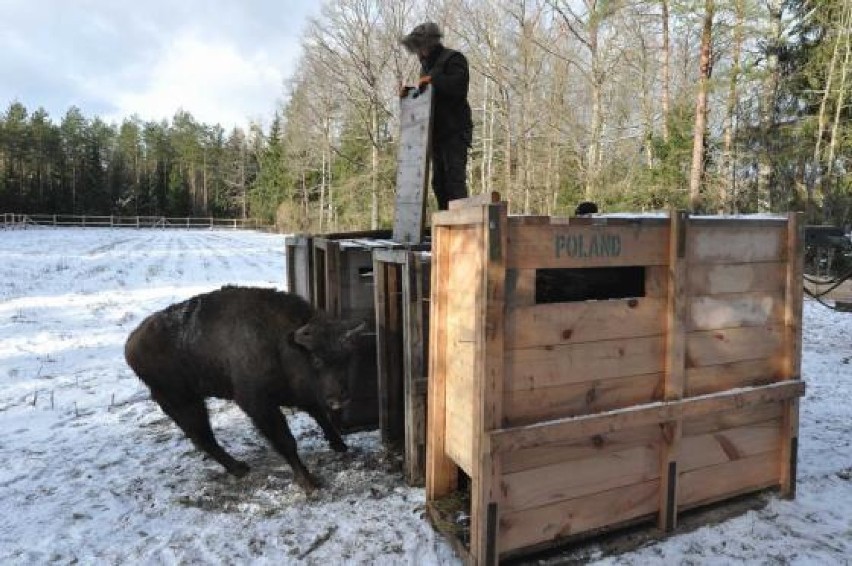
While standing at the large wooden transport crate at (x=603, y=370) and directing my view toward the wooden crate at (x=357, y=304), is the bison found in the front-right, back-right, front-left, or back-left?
front-left

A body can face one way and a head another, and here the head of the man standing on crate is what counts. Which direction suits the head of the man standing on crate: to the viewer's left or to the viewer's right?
to the viewer's left

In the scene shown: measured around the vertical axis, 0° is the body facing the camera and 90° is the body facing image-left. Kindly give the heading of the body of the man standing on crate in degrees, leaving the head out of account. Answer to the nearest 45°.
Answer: approximately 90°
